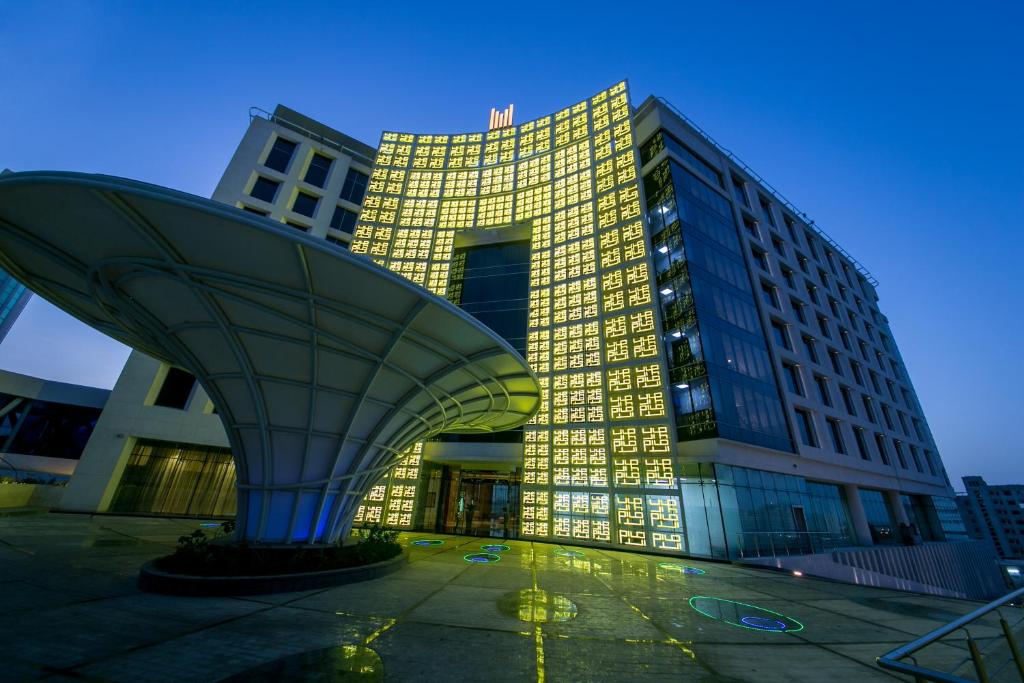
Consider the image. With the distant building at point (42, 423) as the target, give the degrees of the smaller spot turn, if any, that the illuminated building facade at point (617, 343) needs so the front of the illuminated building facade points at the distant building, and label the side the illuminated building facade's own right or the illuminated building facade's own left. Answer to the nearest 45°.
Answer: approximately 45° to the illuminated building facade's own right

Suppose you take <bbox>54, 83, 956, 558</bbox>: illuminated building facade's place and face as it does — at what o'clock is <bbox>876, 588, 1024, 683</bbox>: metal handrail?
The metal handrail is roughly at 11 o'clock from the illuminated building facade.

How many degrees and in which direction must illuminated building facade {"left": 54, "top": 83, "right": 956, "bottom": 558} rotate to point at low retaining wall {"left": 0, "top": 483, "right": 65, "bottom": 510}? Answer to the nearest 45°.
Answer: approximately 45° to its right

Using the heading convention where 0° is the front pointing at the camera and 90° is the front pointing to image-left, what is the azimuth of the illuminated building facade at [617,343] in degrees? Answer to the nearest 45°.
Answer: approximately 45°

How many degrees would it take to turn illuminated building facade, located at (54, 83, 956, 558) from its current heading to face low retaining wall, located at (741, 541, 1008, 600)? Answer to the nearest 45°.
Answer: approximately 45° to its left
